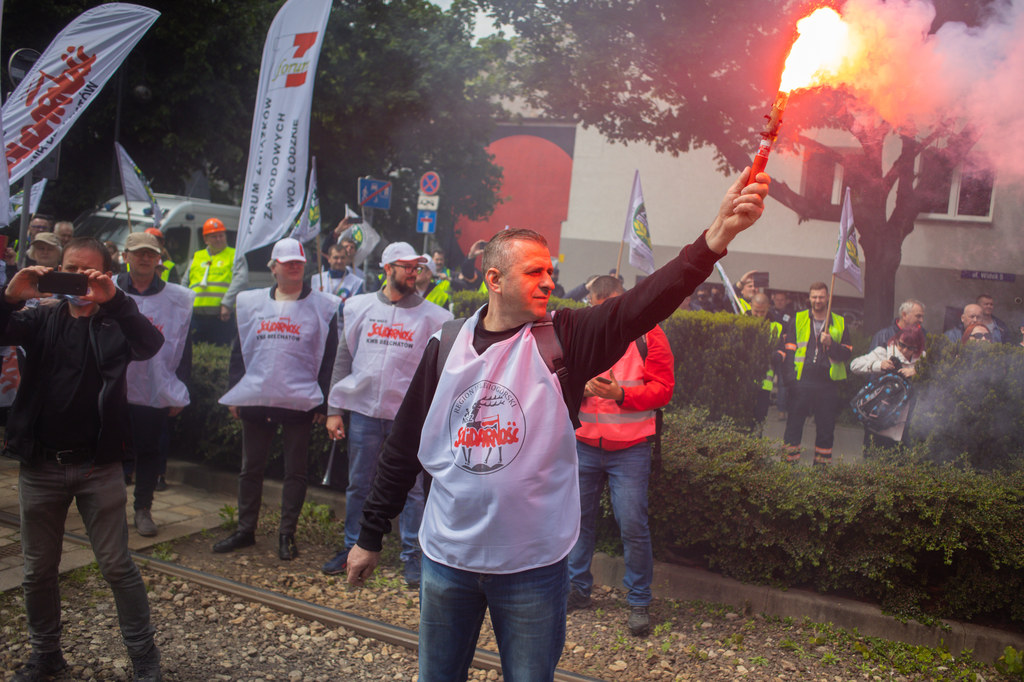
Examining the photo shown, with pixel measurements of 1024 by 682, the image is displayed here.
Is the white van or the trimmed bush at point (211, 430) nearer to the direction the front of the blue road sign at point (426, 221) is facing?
the trimmed bush

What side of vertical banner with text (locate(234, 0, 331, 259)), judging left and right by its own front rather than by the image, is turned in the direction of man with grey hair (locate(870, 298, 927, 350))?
left

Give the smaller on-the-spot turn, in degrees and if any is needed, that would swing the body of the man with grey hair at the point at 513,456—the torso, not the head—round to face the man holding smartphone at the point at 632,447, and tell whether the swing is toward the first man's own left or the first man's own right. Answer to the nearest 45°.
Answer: approximately 180°

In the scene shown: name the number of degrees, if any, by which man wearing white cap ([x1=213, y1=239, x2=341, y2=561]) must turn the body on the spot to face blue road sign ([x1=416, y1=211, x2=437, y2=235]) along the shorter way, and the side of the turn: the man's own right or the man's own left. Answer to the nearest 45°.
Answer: approximately 180°

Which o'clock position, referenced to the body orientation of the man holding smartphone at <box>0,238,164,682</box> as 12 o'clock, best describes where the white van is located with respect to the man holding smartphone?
The white van is roughly at 6 o'clock from the man holding smartphone.

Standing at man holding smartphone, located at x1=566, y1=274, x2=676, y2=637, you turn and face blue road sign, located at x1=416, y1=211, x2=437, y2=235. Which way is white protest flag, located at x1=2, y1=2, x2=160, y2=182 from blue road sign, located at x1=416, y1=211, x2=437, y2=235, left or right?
left
